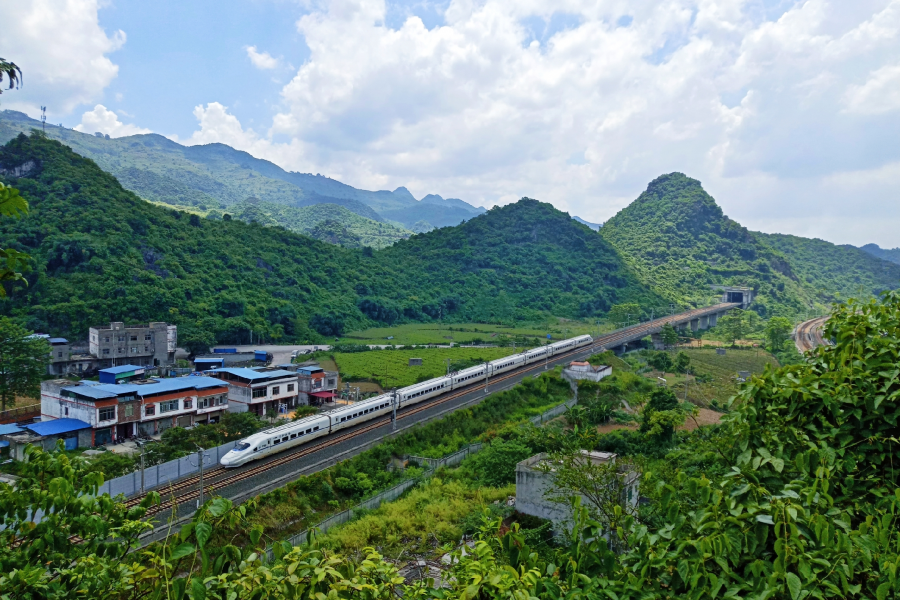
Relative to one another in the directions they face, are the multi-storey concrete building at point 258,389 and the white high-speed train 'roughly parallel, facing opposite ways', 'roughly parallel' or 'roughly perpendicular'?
roughly perpendicular

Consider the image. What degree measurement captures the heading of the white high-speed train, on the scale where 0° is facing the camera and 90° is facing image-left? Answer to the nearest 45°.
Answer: approximately 45°

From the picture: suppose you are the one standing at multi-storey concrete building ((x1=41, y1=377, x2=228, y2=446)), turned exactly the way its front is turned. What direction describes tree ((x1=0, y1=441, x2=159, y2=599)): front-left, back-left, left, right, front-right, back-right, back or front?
front-right

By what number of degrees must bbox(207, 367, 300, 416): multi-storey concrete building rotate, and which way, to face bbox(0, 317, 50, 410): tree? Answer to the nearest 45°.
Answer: approximately 135° to its right

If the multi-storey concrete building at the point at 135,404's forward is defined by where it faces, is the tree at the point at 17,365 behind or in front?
behind

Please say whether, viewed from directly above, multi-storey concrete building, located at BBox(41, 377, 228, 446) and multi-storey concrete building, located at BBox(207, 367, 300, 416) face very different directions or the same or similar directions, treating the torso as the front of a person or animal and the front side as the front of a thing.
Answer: same or similar directions

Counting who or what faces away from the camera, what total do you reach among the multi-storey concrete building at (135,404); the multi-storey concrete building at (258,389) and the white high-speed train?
0

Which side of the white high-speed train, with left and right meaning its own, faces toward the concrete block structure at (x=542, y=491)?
left

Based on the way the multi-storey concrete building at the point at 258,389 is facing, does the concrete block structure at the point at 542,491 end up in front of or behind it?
in front

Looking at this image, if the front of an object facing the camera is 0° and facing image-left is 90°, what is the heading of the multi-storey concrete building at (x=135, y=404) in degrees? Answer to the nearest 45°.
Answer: approximately 315°

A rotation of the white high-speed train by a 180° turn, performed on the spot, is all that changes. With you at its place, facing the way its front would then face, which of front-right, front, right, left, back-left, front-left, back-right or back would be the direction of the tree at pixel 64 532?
back-right

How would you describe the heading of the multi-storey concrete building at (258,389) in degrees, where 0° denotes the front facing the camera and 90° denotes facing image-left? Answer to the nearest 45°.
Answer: approximately 315°

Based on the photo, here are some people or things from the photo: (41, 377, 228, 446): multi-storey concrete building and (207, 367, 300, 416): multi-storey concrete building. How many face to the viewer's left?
0

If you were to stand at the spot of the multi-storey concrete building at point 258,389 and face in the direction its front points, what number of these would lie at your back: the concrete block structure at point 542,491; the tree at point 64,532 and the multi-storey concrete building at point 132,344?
1

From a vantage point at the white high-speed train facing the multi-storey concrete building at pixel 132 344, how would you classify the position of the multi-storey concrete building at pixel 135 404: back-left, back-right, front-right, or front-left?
front-left
